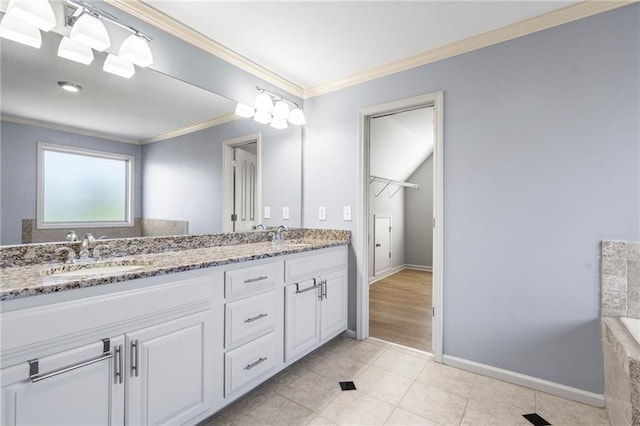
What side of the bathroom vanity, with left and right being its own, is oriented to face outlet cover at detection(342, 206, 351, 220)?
left

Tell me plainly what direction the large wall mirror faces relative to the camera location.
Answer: facing the viewer and to the right of the viewer

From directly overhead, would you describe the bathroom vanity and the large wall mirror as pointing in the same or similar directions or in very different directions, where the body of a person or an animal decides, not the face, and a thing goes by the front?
same or similar directions

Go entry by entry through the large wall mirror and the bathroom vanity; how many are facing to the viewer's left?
0

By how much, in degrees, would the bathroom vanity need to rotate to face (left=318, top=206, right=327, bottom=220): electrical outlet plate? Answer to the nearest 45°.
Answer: approximately 90° to its left
